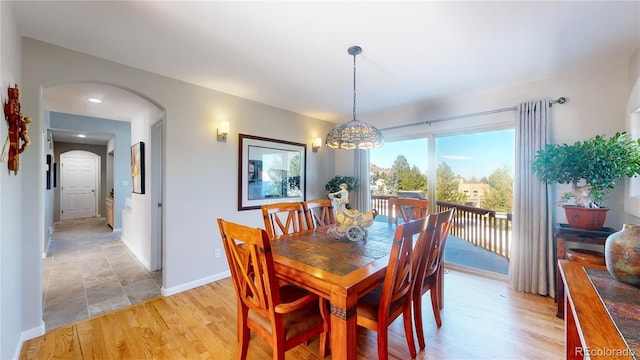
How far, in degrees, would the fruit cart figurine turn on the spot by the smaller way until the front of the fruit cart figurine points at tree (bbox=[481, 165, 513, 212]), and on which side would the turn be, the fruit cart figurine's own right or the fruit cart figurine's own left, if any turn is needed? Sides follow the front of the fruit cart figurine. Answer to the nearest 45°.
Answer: approximately 135° to the fruit cart figurine's own right

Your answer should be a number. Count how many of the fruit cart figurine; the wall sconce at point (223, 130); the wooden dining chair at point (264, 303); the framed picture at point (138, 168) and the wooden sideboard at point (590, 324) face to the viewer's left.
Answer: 3

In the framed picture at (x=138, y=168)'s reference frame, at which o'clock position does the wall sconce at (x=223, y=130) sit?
The wall sconce is roughly at 8 o'clock from the framed picture.

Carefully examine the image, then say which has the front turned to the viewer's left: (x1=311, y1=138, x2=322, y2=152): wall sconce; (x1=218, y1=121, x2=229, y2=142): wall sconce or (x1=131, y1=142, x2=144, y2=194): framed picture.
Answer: the framed picture

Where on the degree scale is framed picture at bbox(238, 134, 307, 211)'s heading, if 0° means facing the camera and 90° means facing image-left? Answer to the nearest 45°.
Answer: approximately 315°

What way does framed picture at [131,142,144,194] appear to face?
to the viewer's left

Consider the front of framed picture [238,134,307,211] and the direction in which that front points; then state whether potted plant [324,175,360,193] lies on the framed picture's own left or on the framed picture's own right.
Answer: on the framed picture's own left

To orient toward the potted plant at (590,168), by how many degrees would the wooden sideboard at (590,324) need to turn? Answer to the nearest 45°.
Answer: approximately 90° to its right

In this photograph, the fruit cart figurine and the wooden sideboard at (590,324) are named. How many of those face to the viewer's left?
2

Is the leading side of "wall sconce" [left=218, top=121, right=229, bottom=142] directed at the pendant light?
yes

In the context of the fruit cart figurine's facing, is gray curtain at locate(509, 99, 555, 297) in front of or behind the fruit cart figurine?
behind

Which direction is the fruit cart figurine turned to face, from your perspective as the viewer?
facing to the left of the viewer
